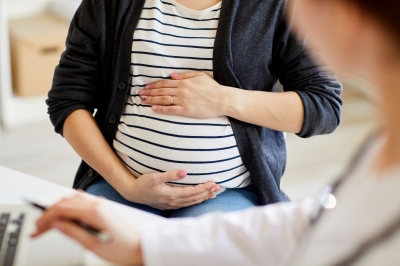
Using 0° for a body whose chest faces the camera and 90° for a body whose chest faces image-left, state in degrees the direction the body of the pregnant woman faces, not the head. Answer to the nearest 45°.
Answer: approximately 0°

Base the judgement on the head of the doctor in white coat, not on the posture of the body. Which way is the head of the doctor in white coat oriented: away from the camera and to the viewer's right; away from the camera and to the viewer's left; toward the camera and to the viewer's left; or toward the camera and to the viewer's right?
away from the camera and to the viewer's left

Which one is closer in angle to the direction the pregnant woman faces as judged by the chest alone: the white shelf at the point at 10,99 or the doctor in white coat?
the doctor in white coat

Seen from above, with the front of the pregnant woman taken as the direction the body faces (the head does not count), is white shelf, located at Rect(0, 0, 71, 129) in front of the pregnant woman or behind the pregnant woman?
behind

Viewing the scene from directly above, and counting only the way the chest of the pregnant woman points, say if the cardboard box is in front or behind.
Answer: behind
